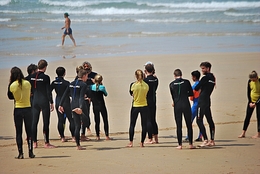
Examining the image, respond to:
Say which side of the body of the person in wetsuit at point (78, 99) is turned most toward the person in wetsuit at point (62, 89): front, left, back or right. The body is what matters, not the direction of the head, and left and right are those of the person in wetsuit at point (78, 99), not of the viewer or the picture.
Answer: left

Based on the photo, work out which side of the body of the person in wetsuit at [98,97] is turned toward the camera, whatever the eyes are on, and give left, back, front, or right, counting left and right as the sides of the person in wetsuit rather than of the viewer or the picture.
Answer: back

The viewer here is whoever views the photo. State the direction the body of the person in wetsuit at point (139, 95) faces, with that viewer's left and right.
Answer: facing away from the viewer

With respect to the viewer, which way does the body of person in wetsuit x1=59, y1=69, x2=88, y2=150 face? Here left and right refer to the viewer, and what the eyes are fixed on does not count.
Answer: facing away from the viewer and to the right of the viewer

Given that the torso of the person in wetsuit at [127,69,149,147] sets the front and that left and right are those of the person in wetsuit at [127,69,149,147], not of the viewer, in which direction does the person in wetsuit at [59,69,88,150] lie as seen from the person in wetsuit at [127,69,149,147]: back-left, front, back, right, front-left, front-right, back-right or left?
left

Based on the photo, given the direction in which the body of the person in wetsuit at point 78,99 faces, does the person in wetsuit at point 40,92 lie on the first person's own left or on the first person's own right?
on the first person's own left

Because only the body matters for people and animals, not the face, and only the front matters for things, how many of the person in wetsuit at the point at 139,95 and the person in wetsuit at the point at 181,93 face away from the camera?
2

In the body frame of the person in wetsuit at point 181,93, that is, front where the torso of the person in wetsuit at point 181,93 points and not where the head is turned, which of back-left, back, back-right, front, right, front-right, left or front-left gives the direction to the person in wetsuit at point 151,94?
front-left

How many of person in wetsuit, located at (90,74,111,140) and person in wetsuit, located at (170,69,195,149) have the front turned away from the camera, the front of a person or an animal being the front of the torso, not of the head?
2

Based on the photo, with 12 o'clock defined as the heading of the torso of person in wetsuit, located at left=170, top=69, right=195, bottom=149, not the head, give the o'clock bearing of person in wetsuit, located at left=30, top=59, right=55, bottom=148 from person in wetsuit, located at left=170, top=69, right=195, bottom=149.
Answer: person in wetsuit, located at left=30, top=59, right=55, bottom=148 is roughly at 9 o'clock from person in wetsuit, located at left=170, top=69, right=195, bottom=149.

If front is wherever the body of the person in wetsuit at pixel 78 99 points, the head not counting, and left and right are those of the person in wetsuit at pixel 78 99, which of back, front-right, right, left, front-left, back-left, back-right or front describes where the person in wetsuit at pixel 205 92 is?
front-right

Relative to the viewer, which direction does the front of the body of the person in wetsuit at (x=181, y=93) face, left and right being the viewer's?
facing away from the viewer

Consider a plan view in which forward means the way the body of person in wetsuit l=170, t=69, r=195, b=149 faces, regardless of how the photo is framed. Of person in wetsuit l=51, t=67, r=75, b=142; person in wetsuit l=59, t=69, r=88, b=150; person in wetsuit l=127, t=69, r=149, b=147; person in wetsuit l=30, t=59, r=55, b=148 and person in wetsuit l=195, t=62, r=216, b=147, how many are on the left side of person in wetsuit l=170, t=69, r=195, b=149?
4

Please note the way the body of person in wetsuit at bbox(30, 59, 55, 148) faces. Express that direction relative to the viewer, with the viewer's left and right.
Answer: facing away from the viewer and to the right of the viewer
